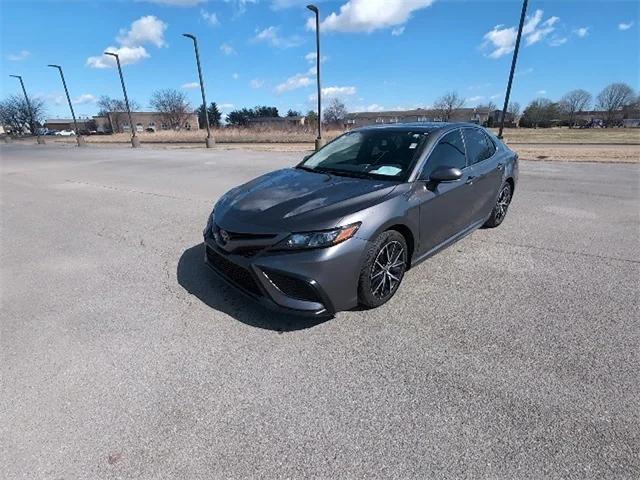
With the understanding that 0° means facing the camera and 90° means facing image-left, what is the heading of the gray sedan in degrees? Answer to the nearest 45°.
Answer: approximately 45°
